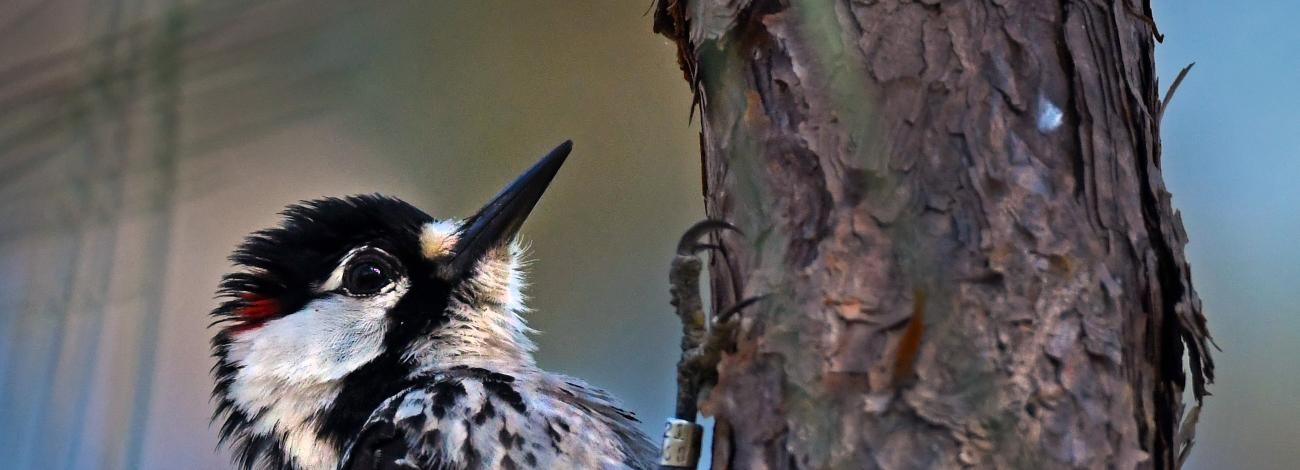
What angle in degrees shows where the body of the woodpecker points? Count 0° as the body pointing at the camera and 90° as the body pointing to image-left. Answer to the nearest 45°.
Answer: approximately 270°
